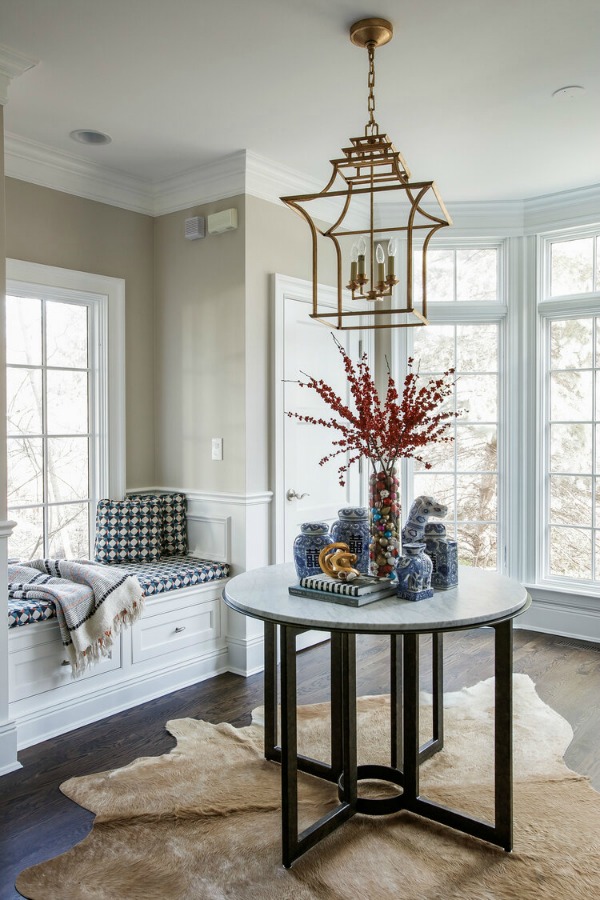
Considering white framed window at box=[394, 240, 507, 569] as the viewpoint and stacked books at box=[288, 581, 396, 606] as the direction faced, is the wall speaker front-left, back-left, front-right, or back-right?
front-right

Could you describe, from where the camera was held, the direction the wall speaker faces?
facing the viewer and to the left of the viewer

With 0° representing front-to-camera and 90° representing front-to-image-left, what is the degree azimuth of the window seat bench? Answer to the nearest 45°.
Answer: approximately 315°

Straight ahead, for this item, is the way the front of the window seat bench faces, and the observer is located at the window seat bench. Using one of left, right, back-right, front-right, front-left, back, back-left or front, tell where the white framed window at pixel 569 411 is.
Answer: front-left

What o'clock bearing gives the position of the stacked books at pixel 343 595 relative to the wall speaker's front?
The stacked books is roughly at 10 o'clock from the wall speaker.

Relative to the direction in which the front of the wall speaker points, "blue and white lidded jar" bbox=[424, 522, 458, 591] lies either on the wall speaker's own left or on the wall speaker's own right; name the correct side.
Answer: on the wall speaker's own left

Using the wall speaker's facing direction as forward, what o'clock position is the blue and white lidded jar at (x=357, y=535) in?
The blue and white lidded jar is roughly at 10 o'clock from the wall speaker.

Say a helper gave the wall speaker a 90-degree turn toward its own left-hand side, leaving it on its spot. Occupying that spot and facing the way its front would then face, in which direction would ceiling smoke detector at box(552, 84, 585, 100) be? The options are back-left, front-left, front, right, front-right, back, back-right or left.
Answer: front

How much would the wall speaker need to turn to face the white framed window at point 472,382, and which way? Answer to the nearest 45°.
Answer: approximately 135° to its left

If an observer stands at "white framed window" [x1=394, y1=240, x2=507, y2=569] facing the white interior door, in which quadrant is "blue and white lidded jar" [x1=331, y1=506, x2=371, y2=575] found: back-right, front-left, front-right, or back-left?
front-left

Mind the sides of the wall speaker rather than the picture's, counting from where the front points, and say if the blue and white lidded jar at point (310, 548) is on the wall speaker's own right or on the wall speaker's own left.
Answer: on the wall speaker's own left

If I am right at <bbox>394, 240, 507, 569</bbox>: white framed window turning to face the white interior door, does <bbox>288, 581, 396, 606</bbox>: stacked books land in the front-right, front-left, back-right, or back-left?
front-left

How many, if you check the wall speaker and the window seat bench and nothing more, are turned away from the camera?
0
